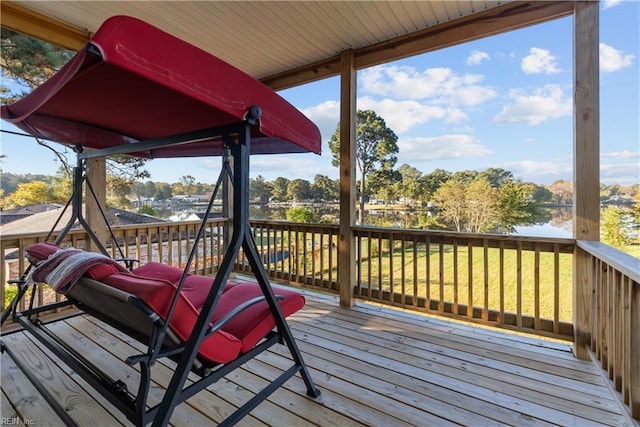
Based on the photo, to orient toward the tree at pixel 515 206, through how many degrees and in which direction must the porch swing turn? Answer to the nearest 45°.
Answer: approximately 45° to its right

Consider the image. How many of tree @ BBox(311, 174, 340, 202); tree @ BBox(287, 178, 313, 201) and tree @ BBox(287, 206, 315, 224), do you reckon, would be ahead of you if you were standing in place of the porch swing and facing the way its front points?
3

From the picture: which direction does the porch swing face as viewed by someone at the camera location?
facing away from the viewer and to the right of the viewer

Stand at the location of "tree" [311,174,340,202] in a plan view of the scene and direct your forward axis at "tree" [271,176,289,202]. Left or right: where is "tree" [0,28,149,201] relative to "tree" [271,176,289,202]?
left

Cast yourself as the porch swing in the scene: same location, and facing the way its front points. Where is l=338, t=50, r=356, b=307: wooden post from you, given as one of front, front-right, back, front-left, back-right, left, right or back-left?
front

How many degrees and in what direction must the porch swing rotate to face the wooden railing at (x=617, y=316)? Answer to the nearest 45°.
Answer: approximately 45° to its right

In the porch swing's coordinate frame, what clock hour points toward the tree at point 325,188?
The tree is roughly at 12 o'clock from the porch swing.

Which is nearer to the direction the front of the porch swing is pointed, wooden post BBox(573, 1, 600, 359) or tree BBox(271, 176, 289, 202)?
the tree

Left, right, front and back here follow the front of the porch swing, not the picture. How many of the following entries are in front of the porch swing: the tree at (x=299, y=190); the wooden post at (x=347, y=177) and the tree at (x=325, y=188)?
3

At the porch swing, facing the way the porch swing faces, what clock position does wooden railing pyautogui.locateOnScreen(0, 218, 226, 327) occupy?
The wooden railing is roughly at 10 o'clock from the porch swing.

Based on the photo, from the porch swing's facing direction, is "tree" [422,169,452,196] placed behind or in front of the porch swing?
in front

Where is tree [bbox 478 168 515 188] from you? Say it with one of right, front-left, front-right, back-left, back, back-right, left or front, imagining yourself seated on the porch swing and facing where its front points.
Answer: front-right
